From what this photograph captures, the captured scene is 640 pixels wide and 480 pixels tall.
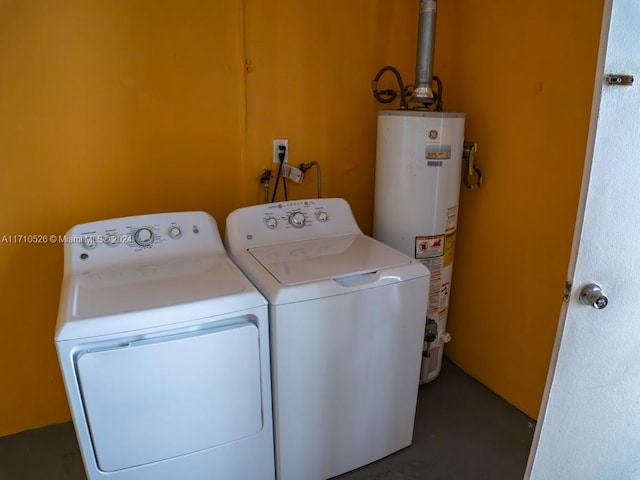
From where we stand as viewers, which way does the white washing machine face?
facing the viewer and to the right of the viewer

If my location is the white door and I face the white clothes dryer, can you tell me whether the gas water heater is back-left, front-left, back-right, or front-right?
front-right

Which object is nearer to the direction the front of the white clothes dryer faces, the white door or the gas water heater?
the white door

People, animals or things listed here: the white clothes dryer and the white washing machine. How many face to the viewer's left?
0

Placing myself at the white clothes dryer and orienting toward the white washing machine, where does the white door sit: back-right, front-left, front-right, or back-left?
front-right

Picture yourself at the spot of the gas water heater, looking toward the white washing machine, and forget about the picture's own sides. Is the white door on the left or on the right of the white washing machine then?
left

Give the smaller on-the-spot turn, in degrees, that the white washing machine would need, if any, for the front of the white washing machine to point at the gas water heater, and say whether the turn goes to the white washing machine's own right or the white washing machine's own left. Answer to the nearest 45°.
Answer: approximately 90° to the white washing machine's own left

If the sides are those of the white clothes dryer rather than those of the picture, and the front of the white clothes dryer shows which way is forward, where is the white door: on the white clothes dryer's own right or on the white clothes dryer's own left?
on the white clothes dryer's own left

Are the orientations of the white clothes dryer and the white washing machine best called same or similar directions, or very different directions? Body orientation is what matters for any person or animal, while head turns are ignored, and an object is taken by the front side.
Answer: same or similar directions

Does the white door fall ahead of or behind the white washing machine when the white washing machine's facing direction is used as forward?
ahead

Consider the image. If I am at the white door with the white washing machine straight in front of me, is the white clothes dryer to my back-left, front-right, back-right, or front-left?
front-left

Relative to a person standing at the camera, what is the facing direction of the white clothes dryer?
facing the viewer

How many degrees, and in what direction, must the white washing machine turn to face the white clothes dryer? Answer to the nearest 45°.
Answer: approximately 90° to its right
